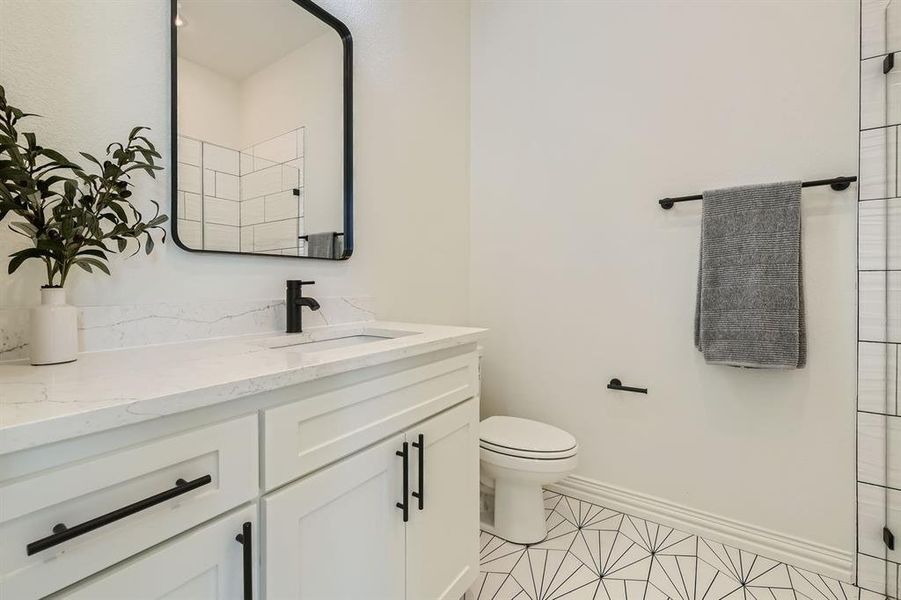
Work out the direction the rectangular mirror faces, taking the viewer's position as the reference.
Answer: facing the viewer and to the right of the viewer

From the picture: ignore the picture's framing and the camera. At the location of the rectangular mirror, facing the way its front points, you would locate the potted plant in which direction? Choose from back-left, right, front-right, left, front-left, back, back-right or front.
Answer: right

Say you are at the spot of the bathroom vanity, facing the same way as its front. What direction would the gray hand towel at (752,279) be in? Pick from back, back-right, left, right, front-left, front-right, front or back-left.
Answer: front-left

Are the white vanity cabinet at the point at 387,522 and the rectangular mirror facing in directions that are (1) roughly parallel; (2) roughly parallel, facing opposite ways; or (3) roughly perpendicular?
roughly parallel

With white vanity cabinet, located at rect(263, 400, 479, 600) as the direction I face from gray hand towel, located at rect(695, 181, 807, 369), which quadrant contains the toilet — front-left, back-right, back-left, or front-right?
front-right

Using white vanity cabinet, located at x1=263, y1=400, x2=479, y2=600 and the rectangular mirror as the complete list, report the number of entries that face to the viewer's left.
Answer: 0

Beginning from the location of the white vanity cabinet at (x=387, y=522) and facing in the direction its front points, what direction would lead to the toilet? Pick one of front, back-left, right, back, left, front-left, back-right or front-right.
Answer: left

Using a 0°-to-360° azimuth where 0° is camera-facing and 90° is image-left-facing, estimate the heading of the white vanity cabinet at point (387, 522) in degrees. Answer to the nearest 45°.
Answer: approximately 315°

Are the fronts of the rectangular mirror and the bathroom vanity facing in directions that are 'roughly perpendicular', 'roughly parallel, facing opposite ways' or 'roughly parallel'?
roughly parallel

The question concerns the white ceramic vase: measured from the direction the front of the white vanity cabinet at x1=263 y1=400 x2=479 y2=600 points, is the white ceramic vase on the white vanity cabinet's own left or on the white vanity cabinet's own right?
on the white vanity cabinet's own right

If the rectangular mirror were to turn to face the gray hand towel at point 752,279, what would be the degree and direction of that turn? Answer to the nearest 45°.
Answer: approximately 45° to its left
